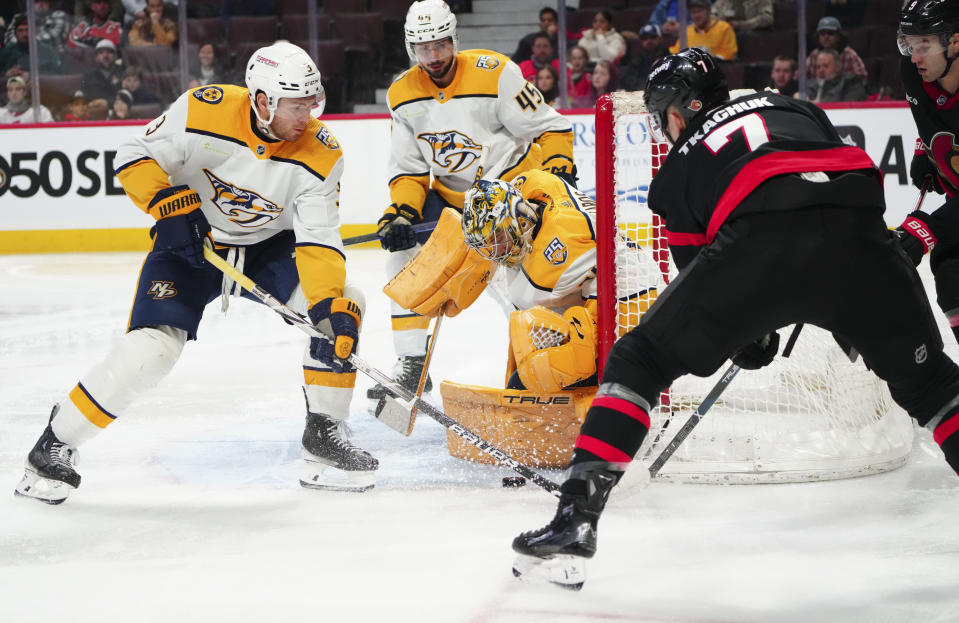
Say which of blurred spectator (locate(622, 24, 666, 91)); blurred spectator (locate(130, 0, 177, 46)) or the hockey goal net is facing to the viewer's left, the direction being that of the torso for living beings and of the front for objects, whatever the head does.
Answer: the hockey goal net

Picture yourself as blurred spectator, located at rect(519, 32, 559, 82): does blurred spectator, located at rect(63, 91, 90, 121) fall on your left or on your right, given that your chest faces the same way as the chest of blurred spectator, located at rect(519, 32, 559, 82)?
on your right

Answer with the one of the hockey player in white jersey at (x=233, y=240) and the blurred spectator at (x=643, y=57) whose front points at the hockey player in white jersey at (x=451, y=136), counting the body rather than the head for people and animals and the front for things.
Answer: the blurred spectator

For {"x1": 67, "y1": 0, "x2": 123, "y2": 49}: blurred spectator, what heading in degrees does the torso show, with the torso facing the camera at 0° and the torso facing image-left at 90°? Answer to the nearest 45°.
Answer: approximately 0°

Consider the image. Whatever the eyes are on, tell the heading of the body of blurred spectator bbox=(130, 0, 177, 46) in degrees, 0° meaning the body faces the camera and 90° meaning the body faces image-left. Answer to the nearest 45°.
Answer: approximately 0°

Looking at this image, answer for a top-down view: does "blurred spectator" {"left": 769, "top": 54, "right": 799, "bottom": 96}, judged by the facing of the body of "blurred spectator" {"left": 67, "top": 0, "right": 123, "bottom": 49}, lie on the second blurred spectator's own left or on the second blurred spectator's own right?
on the second blurred spectator's own left

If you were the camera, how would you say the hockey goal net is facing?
facing to the left of the viewer
